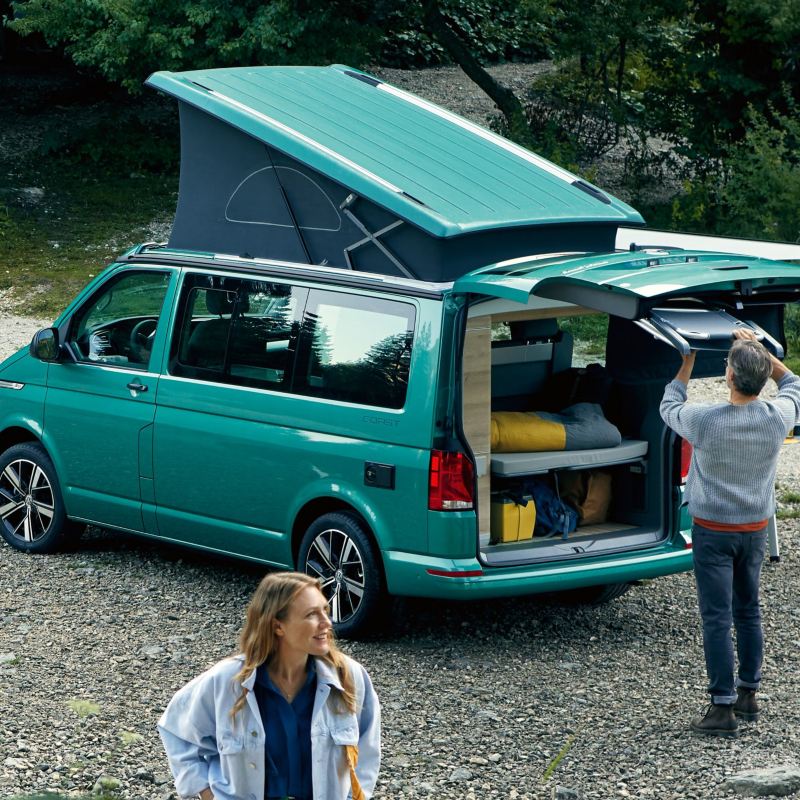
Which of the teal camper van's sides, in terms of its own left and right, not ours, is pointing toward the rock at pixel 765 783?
back

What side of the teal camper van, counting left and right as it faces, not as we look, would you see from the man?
back

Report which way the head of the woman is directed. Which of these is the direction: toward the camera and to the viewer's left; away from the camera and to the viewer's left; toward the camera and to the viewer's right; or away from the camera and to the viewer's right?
toward the camera and to the viewer's right

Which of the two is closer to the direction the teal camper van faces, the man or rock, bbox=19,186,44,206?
the rock

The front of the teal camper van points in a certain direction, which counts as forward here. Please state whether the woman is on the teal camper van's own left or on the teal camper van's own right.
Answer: on the teal camper van's own left

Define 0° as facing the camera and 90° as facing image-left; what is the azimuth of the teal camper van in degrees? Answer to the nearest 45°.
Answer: approximately 135°

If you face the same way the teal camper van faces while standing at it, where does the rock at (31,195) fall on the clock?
The rock is roughly at 1 o'clock from the teal camper van.

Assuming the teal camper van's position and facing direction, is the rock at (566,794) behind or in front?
behind
